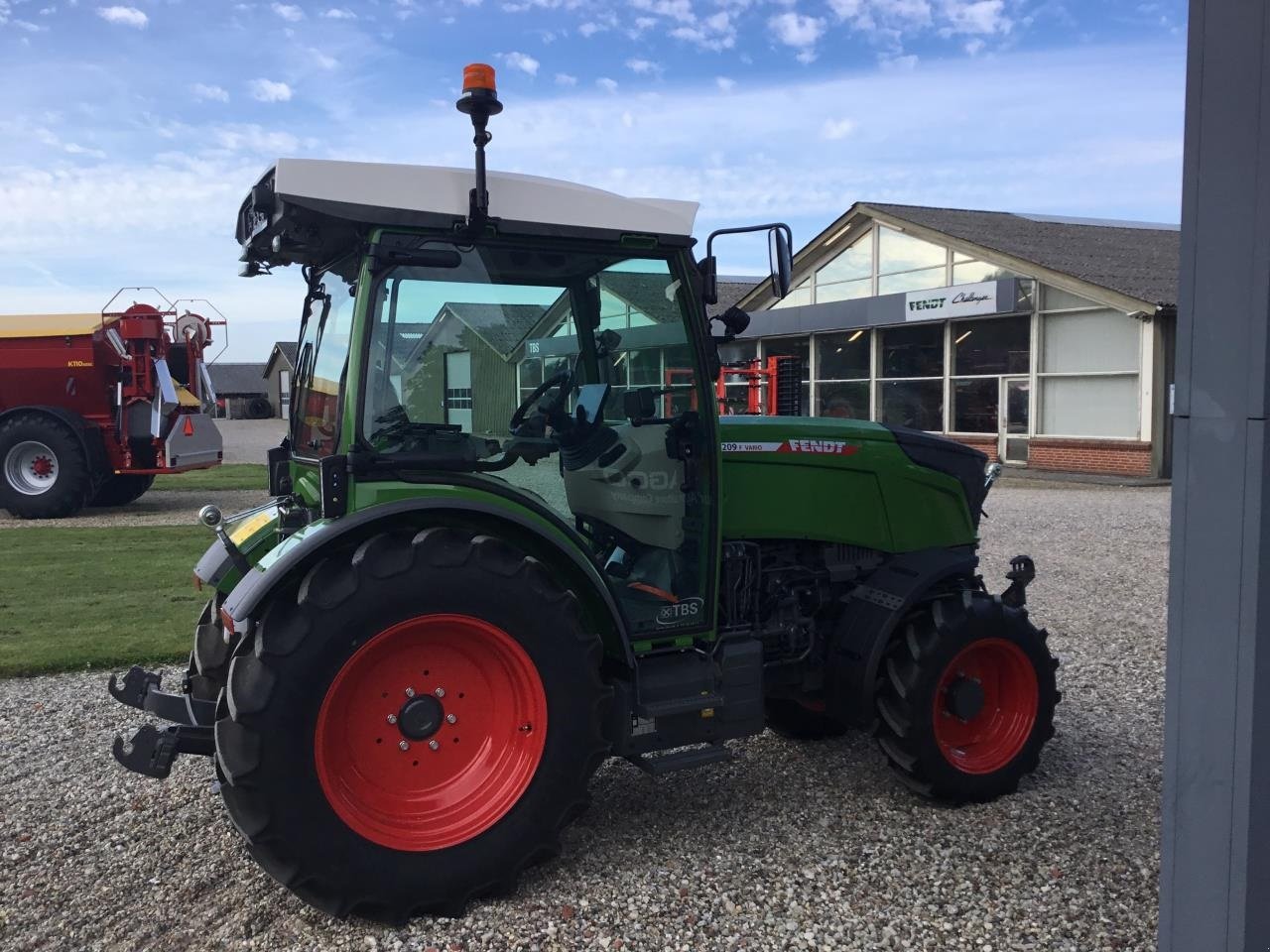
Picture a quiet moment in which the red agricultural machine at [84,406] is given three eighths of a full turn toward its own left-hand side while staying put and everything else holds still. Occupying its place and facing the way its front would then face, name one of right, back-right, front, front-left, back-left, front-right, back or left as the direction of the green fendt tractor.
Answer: front

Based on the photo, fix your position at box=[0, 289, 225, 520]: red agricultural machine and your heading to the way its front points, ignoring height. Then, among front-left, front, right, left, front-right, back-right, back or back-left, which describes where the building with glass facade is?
back-right

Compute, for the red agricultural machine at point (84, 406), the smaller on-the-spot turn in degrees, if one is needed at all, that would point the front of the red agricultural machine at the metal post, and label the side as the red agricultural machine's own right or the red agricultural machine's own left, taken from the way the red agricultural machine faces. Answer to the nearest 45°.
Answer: approximately 135° to the red agricultural machine's own left

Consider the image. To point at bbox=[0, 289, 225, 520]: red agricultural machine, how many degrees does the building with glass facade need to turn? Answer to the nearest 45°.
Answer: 0° — it already faces it

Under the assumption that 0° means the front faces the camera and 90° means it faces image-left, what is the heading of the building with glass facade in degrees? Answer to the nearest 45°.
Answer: approximately 45°

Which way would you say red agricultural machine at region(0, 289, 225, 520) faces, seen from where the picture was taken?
facing away from the viewer and to the left of the viewer
